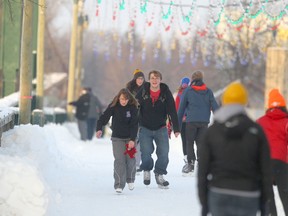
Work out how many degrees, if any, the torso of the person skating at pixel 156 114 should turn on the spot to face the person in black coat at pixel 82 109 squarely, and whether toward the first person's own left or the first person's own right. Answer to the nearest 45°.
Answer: approximately 180°

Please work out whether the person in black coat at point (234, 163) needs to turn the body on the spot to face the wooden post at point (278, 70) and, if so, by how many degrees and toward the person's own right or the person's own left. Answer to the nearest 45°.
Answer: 0° — they already face it

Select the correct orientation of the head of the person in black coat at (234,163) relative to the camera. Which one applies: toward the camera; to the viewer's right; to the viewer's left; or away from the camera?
away from the camera

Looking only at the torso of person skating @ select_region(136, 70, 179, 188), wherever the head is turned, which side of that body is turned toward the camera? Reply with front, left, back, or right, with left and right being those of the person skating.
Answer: front

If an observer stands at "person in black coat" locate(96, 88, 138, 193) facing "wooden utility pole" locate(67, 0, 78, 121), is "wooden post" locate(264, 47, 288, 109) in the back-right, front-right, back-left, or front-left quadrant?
front-right

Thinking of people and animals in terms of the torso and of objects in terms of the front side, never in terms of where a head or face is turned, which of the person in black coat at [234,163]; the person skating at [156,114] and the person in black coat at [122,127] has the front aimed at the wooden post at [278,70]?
the person in black coat at [234,163]

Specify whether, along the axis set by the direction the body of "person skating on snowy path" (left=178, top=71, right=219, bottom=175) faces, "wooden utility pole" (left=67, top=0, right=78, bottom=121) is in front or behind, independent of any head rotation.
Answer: in front

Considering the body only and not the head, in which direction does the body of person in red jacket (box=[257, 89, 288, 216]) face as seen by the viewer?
away from the camera

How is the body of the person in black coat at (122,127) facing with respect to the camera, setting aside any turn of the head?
toward the camera

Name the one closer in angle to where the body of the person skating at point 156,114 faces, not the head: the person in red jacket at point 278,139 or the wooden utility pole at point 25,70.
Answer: the person in red jacket

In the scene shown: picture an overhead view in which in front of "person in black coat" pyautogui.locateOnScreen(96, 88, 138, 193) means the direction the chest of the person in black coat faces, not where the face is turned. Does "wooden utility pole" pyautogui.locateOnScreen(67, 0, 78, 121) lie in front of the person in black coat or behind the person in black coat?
behind

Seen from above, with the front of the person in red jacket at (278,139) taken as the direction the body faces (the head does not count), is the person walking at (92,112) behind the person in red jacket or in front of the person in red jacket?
in front

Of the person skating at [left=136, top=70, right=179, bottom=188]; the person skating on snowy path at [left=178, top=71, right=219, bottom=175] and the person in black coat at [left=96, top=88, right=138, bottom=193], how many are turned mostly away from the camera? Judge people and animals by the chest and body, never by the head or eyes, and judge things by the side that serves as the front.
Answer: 1

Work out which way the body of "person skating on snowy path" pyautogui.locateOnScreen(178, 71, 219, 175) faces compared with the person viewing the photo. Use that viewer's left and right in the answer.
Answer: facing away from the viewer

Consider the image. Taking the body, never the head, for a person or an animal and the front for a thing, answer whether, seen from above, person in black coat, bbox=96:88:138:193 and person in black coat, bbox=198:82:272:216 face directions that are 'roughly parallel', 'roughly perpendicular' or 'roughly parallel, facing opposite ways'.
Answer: roughly parallel, facing opposite ways
